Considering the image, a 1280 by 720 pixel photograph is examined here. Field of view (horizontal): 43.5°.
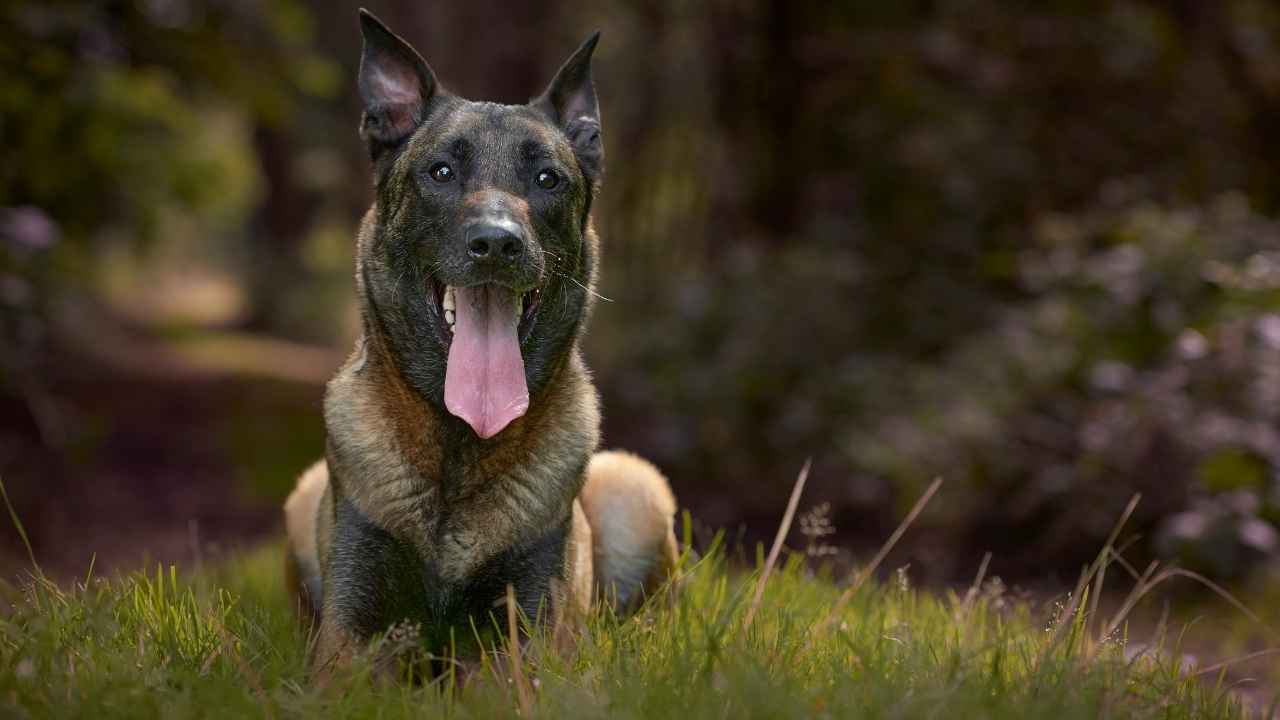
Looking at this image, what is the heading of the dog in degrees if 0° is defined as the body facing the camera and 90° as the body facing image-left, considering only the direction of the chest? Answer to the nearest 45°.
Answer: approximately 0°
